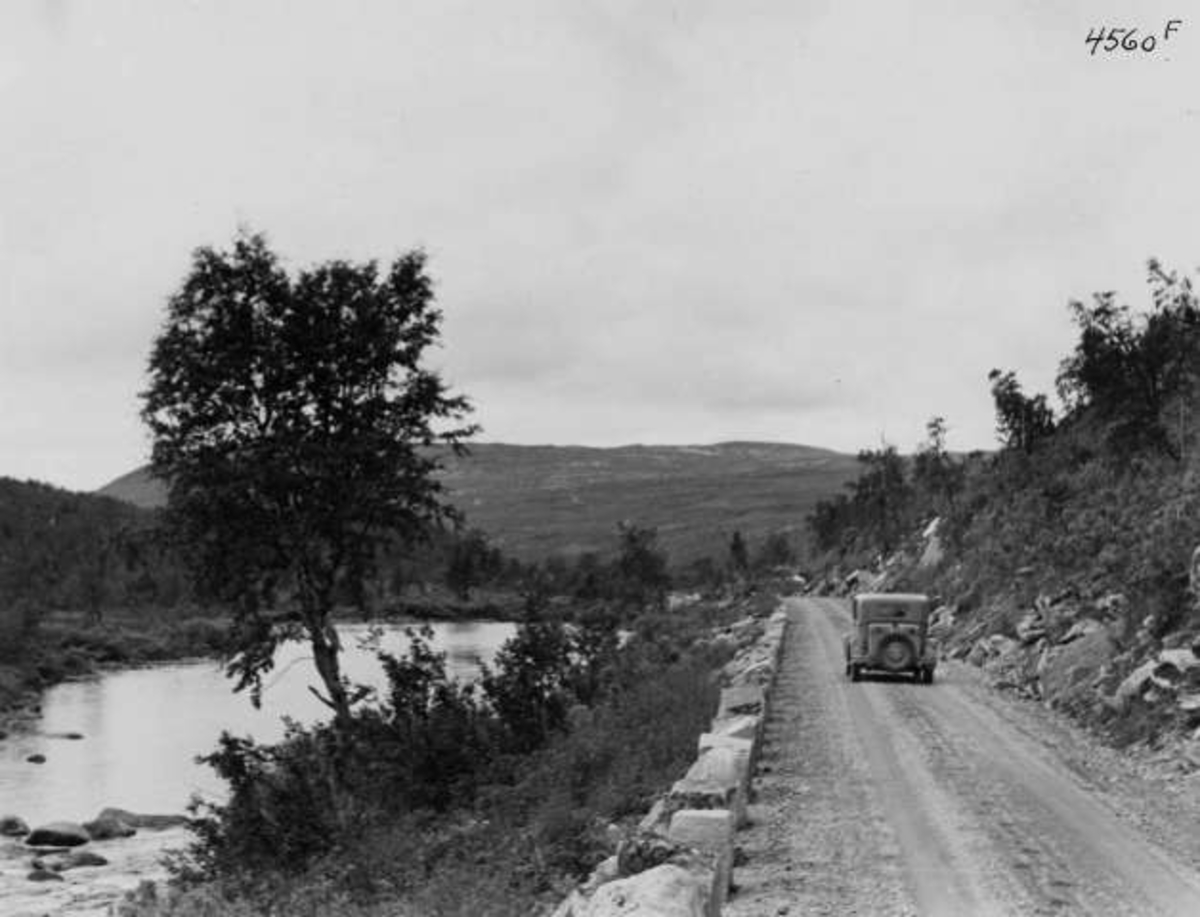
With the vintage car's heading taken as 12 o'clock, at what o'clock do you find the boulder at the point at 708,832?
The boulder is roughly at 6 o'clock from the vintage car.

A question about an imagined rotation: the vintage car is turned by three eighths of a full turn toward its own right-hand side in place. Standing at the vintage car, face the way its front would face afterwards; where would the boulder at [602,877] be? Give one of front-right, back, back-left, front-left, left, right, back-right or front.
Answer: front-right

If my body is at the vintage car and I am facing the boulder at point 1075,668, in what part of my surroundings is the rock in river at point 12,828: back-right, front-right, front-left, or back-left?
back-right

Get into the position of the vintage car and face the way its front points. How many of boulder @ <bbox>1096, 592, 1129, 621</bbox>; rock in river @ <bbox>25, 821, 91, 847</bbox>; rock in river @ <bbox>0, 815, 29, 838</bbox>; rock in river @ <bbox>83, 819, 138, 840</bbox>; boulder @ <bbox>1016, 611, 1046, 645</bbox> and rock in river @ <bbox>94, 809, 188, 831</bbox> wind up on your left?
4

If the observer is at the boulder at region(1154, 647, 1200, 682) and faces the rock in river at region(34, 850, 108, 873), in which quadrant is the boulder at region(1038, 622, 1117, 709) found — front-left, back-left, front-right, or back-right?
front-right

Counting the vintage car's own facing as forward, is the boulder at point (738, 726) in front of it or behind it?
behind

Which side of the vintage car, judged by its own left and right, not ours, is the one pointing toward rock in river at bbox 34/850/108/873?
left

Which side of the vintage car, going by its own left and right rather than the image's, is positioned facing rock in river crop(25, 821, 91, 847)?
left

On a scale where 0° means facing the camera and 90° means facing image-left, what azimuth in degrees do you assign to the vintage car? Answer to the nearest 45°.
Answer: approximately 180°

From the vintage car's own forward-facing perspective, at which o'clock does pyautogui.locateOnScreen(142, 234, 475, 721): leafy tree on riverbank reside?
The leafy tree on riverbank is roughly at 8 o'clock from the vintage car.

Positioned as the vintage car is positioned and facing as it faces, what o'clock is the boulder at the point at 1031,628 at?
The boulder is roughly at 2 o'clock from the vintage car.

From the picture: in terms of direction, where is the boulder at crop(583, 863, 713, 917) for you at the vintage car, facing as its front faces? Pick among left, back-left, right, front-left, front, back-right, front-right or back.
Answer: back

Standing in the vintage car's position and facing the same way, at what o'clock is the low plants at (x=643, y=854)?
The low plants is roughly at 6 o'clock from the vintage car.

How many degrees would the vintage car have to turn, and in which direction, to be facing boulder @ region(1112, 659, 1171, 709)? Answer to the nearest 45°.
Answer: approximately 135° to its right
